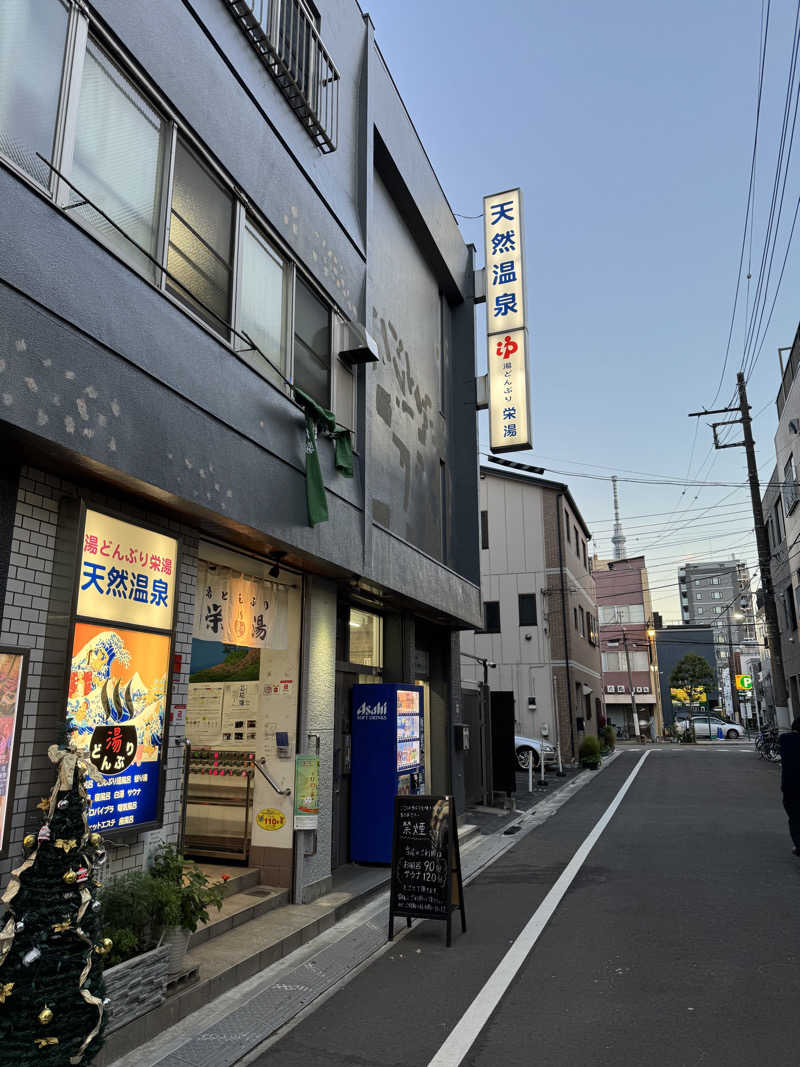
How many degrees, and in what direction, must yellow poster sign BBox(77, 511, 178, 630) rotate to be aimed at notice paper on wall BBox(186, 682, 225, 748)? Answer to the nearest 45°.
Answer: approximately 135° to its left

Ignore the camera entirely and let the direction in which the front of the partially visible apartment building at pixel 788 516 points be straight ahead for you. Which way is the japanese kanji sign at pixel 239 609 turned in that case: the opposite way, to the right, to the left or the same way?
the opposite way

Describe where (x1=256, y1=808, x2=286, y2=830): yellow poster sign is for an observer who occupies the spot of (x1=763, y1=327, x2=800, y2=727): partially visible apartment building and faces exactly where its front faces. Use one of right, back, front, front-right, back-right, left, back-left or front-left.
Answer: left

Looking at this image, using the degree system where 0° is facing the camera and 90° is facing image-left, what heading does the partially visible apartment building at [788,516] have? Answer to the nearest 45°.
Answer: approximately 90°

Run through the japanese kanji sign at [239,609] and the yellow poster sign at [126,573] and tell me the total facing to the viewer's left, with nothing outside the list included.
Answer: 0

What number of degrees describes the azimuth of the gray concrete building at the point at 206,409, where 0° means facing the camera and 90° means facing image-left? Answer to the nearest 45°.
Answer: approximately 315°

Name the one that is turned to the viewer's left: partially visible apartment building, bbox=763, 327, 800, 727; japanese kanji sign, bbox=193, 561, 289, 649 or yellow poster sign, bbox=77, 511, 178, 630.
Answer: the partially visible apartment building

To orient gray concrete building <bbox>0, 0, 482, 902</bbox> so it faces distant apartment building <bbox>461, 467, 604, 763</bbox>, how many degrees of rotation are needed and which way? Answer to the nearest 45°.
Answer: approximately 90° to its left

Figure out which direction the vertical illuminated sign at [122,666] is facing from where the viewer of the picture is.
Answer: facing the viewer and to the right of the viewer

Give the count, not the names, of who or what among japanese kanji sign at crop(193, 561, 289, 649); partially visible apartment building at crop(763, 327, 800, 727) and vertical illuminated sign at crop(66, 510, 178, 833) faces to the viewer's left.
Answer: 1

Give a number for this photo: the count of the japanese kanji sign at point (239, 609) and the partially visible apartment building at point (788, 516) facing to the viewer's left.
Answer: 1

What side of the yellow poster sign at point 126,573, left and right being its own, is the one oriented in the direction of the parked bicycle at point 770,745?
left

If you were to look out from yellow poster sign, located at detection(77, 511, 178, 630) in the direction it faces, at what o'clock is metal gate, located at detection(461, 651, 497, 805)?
The metal gate is roughly at 9 o'clock from the yellow poster sign.
